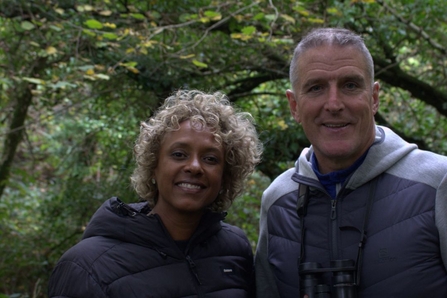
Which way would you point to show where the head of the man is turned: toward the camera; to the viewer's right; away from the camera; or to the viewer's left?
toward the camera

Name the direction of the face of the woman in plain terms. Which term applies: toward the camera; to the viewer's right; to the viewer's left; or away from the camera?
toward the camera

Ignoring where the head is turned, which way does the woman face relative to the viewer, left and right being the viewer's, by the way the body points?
facing the viewer and to the right of the viewer

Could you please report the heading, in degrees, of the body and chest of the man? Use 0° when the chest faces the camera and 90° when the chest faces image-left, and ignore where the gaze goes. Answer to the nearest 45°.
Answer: approximately 0°

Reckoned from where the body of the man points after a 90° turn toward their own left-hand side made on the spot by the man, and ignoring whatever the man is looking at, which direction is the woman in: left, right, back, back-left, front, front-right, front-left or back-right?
back
